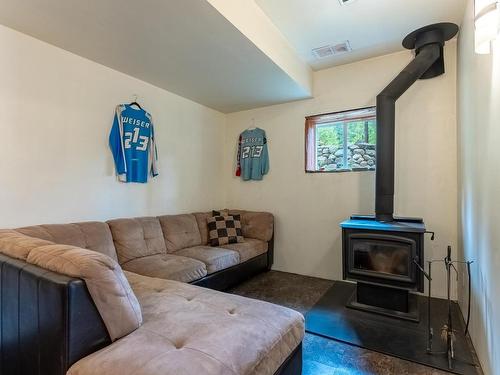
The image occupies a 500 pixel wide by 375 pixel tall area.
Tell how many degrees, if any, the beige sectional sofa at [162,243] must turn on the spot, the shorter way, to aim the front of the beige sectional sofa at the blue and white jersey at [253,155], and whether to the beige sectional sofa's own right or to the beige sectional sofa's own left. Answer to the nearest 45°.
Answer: approximately 90° to the beige sectional sofa's own left

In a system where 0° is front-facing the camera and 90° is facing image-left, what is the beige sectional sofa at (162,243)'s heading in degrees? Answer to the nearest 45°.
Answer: approximately 315°

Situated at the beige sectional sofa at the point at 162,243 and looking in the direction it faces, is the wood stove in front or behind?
in front
